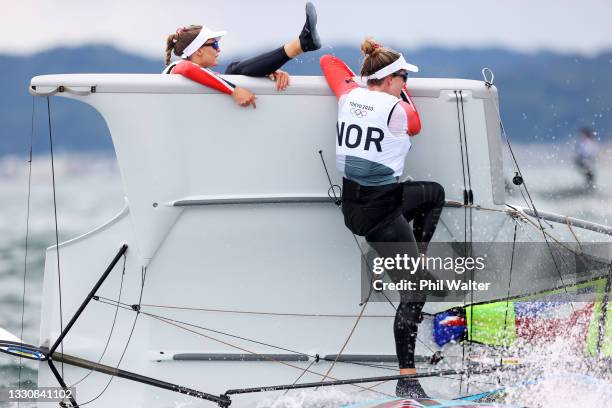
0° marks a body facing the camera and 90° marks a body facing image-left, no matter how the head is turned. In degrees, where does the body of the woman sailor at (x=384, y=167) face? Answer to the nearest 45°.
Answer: approximately 225°

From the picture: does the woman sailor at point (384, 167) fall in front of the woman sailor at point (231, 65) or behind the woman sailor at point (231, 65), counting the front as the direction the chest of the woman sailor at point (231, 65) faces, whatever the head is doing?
in front
